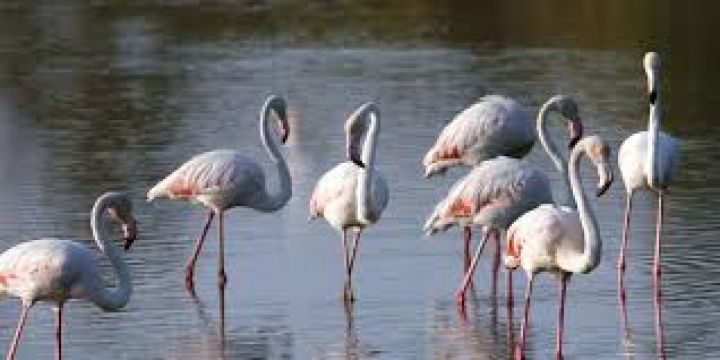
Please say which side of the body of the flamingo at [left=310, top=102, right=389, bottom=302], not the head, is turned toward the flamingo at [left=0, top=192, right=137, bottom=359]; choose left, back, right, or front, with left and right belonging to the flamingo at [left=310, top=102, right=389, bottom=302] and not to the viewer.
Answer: right

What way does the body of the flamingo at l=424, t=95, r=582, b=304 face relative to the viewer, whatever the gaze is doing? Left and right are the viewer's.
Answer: facing to the right of the viewer

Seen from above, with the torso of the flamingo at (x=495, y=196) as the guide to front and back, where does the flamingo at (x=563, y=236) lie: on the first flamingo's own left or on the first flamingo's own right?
on the first flamingo's own right

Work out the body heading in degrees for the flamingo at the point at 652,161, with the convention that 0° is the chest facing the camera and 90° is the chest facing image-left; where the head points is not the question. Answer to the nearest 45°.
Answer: approximately 0°

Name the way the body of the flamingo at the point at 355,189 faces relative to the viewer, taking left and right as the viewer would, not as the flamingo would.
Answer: facing the viewer and to the right of the viewer

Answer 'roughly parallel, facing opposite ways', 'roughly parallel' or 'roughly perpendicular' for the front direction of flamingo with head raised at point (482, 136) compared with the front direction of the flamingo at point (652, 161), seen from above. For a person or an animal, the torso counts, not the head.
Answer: roughly perpendicular

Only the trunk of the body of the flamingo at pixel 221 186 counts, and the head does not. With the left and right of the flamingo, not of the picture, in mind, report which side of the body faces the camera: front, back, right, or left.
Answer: right

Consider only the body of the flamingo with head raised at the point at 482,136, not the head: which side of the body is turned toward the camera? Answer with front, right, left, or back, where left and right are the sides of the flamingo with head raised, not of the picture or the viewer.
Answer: right

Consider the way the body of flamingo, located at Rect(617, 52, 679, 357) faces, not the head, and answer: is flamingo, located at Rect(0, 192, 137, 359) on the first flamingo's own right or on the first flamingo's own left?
on the first flamingo's own right

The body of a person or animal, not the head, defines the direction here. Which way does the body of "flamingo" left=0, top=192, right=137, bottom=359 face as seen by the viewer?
to the viewer's right

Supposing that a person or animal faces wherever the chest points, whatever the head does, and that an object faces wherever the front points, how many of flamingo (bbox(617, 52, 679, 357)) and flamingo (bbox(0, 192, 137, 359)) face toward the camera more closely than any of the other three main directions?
1

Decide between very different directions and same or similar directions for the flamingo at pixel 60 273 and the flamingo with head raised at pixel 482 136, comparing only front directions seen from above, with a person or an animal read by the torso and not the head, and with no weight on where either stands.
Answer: same or similar directions

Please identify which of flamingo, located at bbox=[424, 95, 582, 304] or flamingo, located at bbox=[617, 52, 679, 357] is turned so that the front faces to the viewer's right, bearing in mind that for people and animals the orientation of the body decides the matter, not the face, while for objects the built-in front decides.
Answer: flamingo, located at bbox=[424, 95, 582, 304]

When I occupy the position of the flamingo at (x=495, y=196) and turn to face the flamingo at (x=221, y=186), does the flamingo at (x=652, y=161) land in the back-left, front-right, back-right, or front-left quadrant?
back-right
